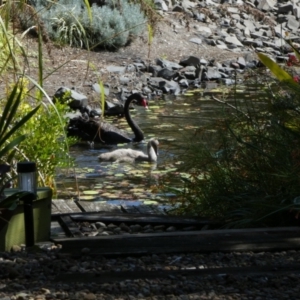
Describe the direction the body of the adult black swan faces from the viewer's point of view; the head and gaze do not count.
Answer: to the viewer's right

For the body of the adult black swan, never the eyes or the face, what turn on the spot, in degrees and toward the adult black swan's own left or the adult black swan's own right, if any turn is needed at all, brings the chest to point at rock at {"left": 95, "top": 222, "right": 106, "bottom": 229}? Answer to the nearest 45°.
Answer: approximately 90° to the adult black swan's own right

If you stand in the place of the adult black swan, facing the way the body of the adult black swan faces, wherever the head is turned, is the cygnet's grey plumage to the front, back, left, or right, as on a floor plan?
right

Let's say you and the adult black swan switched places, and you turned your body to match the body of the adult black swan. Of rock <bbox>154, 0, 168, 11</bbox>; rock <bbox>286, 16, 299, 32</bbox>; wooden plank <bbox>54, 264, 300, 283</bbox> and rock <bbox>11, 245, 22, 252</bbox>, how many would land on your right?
2

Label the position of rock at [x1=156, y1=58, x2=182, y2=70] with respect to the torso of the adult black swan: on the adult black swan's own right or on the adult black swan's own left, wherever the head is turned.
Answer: on the adult black swan's own left

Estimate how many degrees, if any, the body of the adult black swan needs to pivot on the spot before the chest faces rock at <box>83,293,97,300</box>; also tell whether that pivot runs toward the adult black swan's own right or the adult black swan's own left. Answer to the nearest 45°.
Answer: approximately 90° to the adult black swan's own right

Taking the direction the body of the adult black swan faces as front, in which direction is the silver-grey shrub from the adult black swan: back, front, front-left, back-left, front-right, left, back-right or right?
left

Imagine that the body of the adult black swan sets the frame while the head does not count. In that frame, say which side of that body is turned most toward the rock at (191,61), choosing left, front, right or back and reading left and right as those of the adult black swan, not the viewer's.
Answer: left

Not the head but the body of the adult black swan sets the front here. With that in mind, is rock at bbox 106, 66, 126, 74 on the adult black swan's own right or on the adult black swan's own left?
on the adult black swan's own left

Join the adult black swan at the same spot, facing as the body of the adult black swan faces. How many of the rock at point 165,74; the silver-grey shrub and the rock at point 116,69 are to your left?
3

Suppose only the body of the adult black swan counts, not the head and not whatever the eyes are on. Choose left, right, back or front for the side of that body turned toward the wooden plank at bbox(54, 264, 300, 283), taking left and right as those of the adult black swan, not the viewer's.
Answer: right

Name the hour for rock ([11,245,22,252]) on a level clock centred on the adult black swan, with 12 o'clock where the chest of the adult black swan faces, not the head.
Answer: The rock is roughly at 3 o'clock from the adult black swan.

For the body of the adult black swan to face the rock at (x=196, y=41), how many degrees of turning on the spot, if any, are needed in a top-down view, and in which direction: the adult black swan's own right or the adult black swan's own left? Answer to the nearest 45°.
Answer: approximately 90° to the adult black swan's own left
